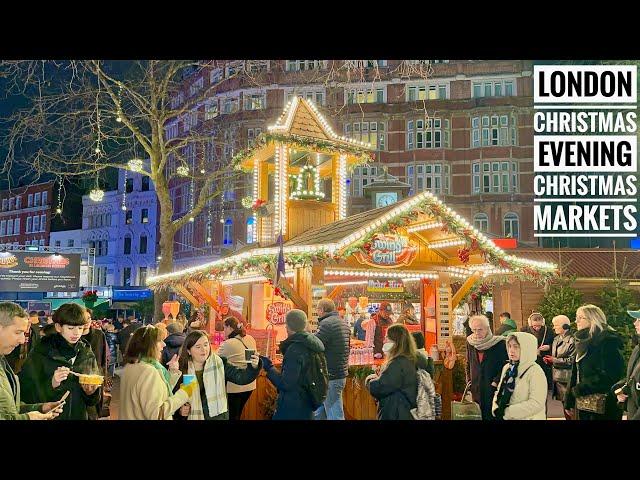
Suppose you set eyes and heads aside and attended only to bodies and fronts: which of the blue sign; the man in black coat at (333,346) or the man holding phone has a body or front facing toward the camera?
the blue sign

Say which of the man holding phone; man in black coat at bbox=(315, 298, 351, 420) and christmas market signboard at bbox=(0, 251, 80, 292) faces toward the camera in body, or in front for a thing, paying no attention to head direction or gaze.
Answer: the christmas market signboard

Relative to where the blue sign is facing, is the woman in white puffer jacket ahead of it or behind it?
ahead

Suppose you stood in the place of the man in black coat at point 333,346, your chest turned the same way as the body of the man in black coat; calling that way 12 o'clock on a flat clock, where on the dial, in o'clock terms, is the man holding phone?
The man holding phone is roughly at 9 o'clock from the man in black coat.

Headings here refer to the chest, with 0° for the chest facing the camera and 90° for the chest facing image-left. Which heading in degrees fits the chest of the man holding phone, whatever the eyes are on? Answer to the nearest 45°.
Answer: approximately 270°

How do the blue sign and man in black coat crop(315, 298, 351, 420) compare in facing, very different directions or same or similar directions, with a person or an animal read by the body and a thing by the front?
very different directions

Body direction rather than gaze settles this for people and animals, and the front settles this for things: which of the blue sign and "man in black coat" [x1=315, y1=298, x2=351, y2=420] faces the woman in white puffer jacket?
the blue sign

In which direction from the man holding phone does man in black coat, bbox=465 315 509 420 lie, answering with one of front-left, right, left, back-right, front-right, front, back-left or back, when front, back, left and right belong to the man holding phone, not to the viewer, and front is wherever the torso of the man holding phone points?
front

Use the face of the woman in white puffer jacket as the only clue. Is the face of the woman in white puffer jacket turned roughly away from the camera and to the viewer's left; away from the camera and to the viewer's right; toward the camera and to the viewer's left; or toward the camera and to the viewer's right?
toward the camera and to the viewer's left

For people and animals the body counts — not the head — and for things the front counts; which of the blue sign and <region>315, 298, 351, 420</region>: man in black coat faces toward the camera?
the blue sign

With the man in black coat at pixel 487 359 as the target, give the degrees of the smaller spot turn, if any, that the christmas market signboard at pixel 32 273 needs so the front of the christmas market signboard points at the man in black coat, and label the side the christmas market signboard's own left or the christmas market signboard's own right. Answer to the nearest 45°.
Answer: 0° — it already faces them

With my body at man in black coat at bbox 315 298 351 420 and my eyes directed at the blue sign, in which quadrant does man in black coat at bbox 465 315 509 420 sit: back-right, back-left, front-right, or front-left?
back-right

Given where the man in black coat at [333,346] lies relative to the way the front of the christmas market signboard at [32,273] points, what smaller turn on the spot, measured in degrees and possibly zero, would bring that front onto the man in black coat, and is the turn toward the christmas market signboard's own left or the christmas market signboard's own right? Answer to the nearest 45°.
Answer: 0° — it already faces them

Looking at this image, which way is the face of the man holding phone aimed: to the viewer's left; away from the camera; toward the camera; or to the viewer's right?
to the viewer's right

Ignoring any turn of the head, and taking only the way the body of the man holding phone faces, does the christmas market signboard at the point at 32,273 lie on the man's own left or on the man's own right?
on the man's own left

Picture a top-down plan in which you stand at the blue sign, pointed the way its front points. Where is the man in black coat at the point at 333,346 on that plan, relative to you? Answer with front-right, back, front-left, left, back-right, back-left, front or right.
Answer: front

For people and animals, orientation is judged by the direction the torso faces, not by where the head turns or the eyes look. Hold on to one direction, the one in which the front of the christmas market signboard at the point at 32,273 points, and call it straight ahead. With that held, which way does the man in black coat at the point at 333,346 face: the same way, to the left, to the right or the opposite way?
the opposite way

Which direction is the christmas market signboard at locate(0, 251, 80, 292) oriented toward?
toward the camera

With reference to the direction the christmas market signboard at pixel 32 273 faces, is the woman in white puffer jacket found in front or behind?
in front

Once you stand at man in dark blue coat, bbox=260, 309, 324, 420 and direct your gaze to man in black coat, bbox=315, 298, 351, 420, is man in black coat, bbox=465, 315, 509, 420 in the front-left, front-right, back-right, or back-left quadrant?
front-right
